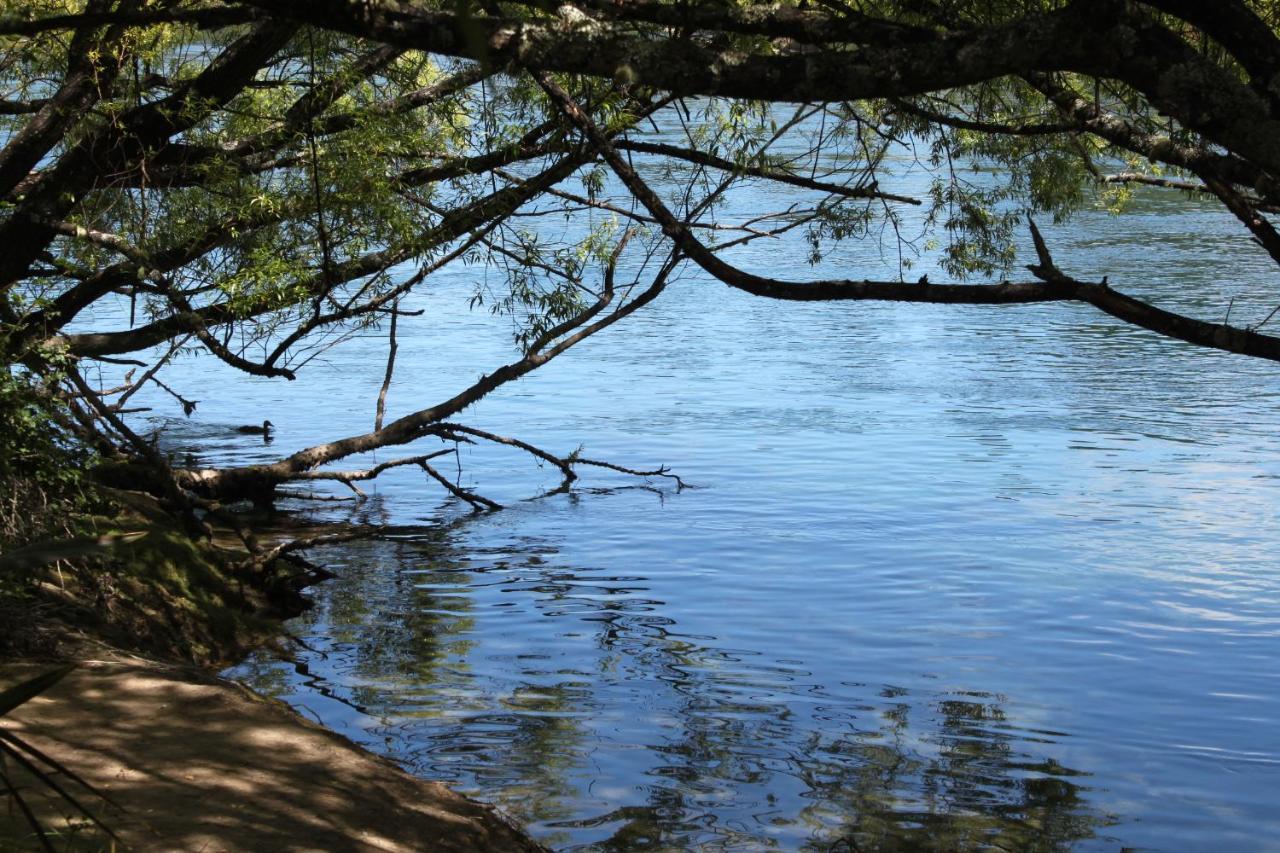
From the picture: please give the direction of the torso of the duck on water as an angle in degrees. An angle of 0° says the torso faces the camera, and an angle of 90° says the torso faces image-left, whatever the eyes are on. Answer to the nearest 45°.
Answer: approximately 270°
